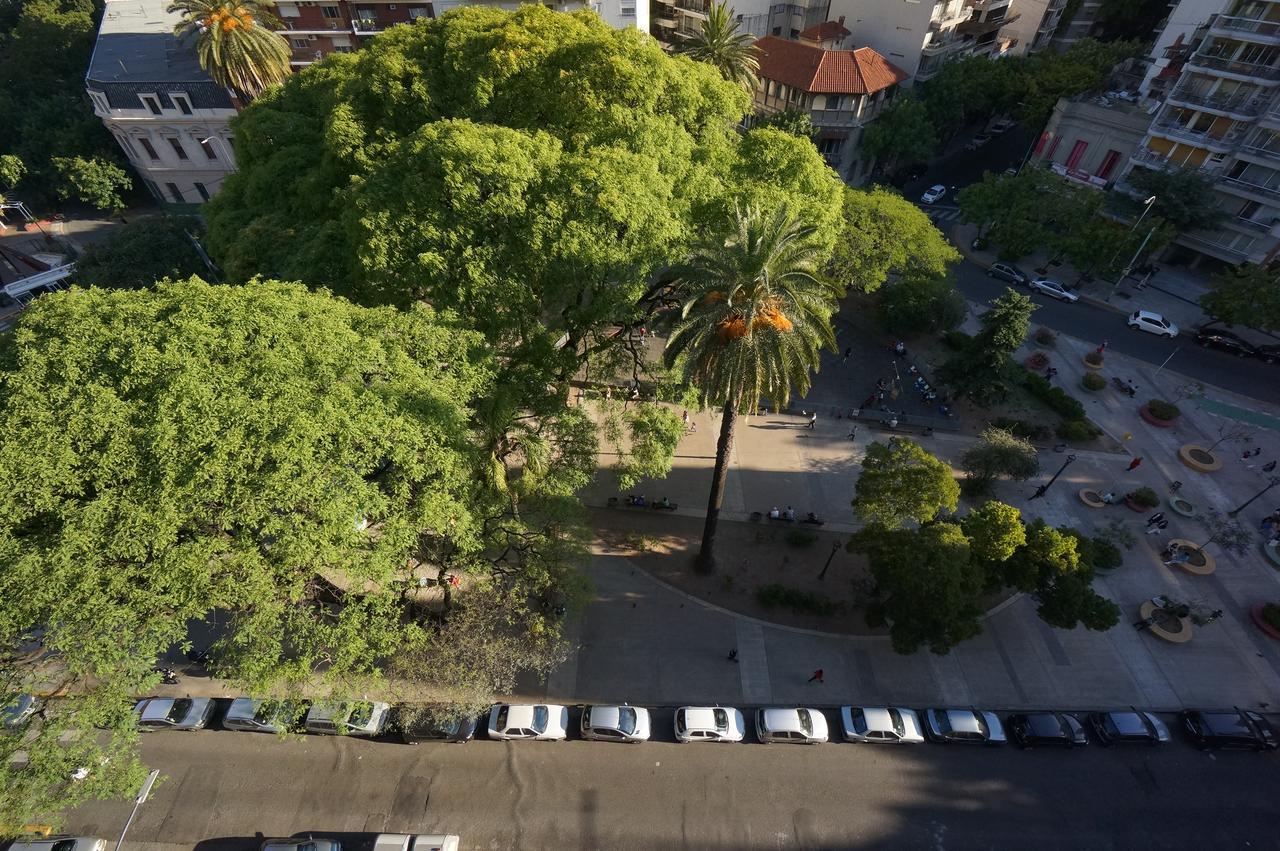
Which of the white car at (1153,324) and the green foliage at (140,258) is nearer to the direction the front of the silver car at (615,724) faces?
the white car

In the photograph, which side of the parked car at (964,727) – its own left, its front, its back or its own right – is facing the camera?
right

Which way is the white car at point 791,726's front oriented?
to the viewer's right

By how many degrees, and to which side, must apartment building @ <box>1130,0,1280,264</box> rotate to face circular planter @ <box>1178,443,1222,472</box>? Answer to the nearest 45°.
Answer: approximately 45° to its left

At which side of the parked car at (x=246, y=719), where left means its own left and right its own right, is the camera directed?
right

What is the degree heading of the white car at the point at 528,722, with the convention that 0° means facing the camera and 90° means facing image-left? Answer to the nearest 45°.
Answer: approximately 270°

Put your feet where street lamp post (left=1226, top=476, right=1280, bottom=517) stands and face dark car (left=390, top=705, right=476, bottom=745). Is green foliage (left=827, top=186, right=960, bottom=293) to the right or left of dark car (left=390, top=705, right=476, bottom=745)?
right

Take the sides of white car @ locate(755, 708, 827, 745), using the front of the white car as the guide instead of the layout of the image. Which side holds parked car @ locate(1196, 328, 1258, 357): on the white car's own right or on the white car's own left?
on the white car's own left

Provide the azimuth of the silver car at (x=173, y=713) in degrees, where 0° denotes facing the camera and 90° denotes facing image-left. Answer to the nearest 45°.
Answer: approximately 270°

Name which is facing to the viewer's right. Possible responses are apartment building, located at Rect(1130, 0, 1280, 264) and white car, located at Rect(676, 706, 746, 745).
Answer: the white car

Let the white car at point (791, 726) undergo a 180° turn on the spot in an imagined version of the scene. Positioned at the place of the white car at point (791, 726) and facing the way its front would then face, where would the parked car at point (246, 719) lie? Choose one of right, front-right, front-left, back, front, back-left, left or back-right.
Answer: front-left

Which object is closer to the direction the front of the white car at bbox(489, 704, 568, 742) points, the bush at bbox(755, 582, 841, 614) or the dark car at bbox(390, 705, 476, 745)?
the bush

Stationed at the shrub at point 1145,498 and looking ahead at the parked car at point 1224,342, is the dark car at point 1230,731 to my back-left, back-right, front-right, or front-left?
back-right

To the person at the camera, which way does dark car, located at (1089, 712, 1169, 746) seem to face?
facing to the right of the viewer

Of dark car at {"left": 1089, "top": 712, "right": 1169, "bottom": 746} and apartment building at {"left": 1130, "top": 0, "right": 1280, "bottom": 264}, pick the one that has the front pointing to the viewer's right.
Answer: the dark car
